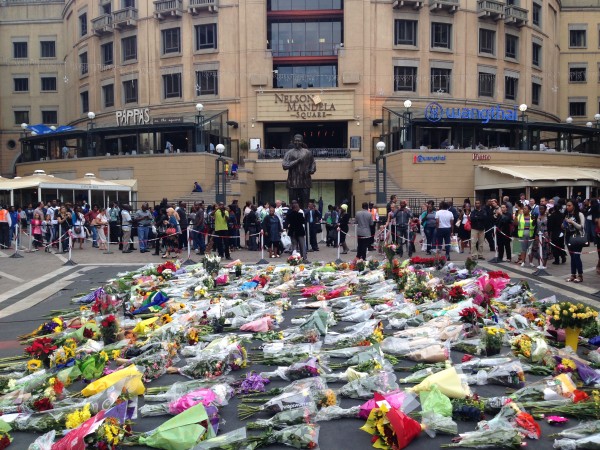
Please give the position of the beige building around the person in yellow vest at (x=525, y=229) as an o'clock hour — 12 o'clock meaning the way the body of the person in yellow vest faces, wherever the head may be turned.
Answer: The beige building is roughly at 5 o'clock from the person in yellow vest.

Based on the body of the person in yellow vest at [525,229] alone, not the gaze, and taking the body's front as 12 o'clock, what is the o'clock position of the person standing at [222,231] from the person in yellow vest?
The person standing is roughly at 3 o'clock from the person in yellow vest.

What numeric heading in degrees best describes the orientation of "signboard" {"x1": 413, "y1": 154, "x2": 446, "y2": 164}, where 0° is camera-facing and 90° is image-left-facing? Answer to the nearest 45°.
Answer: approximately 0°

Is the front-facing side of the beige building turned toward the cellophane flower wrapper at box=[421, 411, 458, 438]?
yes

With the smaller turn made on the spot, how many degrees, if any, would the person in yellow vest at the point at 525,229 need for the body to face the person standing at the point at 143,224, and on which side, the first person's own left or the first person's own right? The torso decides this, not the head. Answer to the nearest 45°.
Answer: approximately 90° to the first person's own right

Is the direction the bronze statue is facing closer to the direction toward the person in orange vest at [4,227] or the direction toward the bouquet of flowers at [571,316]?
the bouquet of flowers
